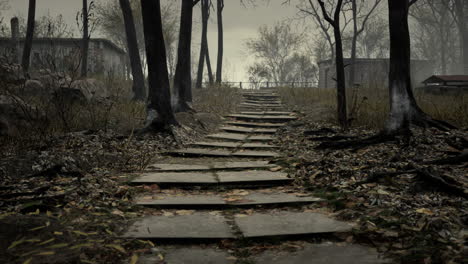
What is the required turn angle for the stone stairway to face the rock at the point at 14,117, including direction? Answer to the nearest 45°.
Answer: approximately 135° to its right

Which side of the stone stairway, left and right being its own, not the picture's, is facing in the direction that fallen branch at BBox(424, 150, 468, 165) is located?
left

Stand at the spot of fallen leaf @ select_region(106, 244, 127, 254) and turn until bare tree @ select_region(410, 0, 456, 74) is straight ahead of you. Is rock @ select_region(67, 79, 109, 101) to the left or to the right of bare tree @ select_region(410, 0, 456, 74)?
left

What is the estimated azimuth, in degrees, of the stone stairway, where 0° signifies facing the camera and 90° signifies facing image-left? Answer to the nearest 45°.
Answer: approximately 0°

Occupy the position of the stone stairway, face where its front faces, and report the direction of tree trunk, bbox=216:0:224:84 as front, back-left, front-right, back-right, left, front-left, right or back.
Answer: back
